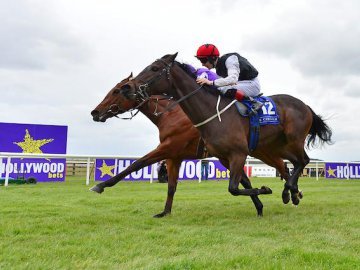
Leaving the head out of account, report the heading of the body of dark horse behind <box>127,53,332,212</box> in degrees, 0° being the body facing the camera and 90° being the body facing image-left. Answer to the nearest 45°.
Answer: approximately 90°

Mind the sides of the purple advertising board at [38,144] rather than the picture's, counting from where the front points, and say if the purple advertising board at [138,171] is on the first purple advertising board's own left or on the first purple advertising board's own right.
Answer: on the first purple advertising board's own left

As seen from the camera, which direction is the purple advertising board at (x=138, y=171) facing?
toward the camera

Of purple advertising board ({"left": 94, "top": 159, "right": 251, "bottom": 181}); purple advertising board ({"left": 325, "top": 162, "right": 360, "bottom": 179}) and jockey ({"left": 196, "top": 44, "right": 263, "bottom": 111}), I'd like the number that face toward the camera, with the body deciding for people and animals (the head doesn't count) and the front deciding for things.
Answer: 2

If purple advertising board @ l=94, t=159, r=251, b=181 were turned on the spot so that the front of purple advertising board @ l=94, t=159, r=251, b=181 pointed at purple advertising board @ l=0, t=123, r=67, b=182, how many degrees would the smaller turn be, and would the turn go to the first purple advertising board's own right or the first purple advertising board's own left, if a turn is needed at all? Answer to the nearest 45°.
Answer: approximately 90° to the first purple advertising board's own right

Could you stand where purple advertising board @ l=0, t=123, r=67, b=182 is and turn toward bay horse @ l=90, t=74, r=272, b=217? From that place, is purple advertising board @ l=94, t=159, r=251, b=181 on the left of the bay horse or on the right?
left

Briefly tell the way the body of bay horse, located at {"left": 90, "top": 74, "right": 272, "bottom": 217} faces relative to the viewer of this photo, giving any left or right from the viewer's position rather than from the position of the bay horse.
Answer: facing to the left of the viewer

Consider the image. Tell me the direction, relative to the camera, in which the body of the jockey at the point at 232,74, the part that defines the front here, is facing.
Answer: to the viewer's left

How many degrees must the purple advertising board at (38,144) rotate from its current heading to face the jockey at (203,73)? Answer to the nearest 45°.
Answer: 0° — it already faces them

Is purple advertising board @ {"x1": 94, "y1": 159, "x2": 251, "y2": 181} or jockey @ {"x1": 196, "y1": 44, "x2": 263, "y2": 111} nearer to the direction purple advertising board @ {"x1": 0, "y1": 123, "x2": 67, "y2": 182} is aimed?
the jockey

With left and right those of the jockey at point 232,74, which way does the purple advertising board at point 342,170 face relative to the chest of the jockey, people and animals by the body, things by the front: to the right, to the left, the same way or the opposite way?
to the left
